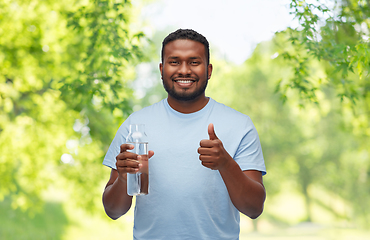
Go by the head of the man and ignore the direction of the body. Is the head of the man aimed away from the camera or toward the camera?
toward the camera

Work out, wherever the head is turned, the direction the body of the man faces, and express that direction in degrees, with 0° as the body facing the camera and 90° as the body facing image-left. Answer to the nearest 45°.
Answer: approximately 0°
